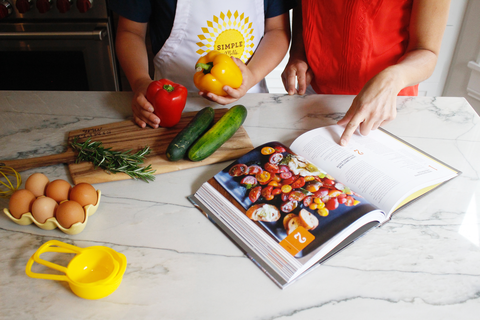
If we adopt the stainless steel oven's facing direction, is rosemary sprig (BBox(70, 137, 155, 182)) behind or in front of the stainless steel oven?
in front

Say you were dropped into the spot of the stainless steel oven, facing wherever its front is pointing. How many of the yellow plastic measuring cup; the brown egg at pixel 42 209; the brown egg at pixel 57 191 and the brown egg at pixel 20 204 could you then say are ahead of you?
4

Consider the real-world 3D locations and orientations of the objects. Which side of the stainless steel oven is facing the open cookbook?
front

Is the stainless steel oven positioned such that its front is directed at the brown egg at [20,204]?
yes

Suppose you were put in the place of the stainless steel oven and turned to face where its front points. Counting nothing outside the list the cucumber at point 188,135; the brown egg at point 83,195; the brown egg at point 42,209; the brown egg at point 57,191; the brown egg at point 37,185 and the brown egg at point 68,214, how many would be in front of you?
6

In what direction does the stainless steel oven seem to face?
toward the camera

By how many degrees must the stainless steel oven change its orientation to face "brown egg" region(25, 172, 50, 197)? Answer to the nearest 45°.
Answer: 0° — it already faces it

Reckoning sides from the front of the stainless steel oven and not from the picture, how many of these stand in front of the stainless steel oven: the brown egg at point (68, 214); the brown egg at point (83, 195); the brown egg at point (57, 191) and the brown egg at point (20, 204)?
4

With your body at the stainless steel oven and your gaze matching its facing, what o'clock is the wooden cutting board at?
The wooden cutting board is roughly at 12 o'clock from the stainless steel oven.

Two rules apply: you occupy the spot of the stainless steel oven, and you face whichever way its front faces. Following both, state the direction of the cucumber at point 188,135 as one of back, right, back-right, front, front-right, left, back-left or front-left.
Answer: front

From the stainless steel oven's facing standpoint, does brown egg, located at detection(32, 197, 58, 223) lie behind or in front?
in front

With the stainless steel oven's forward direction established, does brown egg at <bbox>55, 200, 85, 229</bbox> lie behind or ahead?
ahead

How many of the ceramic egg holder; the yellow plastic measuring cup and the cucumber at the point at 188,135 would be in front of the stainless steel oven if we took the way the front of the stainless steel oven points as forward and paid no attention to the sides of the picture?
3
